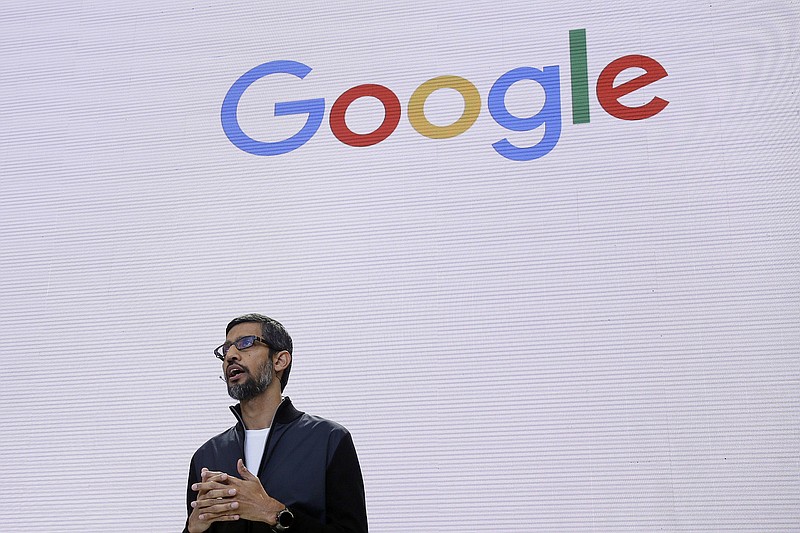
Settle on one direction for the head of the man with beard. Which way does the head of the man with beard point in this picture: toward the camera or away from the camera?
toward the camera

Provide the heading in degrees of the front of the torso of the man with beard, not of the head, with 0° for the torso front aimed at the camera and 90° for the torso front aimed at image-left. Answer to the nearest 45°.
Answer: approximately 45°
